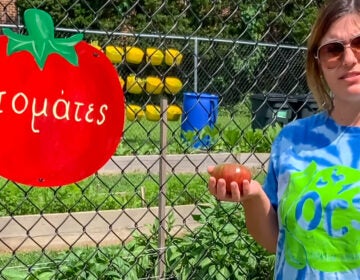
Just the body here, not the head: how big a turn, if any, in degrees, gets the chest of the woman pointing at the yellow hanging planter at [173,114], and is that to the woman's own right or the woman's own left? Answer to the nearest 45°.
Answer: approximately 180°

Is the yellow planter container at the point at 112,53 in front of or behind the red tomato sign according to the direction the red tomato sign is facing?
behind

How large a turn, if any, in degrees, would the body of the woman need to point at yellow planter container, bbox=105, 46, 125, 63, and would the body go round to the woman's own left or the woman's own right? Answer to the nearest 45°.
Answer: approximately 135° to the woman's own right

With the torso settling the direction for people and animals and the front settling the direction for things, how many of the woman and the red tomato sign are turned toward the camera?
2

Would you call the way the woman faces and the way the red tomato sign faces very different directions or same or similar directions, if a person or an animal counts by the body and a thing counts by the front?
same or similar directions

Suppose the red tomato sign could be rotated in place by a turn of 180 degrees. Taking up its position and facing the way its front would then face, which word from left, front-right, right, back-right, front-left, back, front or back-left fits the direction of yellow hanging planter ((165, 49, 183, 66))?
front-right

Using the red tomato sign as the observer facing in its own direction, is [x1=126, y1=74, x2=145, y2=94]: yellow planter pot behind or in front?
behind

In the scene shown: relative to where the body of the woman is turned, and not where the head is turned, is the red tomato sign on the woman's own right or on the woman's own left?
on the woman's own right

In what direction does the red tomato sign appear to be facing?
toward the camera

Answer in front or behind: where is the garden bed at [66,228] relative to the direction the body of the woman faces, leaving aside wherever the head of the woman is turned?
behind

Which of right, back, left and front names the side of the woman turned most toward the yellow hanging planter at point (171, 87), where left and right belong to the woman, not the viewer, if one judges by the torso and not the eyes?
back

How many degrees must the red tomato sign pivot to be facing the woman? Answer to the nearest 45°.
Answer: approximately 45° to its left

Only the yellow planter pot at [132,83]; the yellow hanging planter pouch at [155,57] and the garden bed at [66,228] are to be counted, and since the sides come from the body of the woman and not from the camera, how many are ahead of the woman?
0

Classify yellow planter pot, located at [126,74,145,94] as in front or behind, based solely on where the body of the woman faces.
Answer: behind
